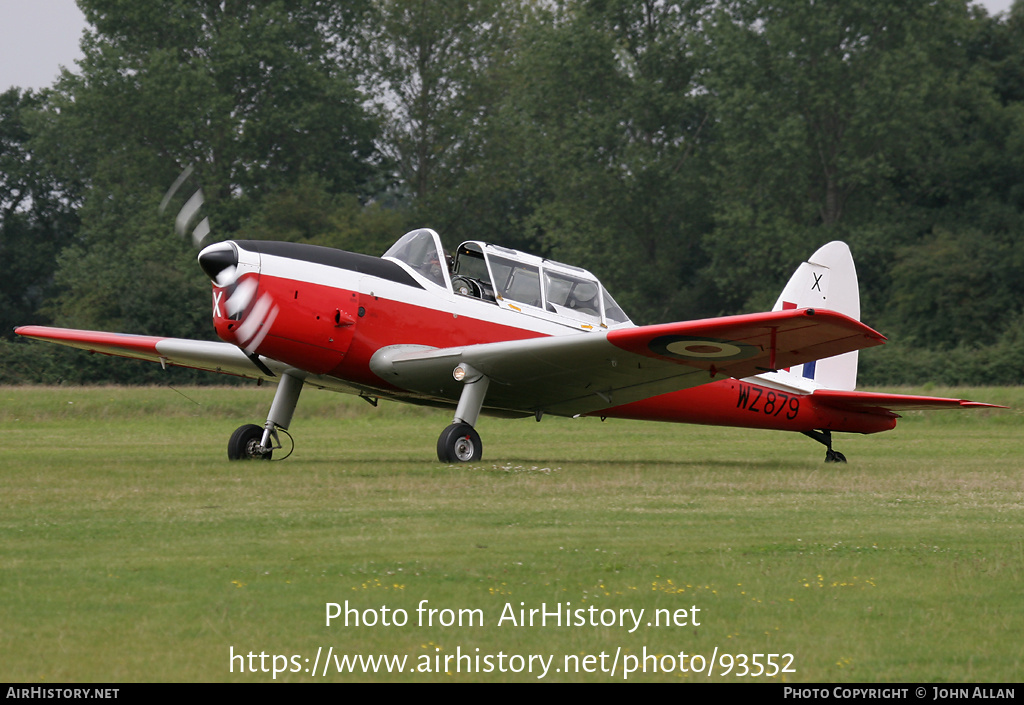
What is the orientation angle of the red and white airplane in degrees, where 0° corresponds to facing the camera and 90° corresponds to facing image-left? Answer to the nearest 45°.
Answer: approximately 45°

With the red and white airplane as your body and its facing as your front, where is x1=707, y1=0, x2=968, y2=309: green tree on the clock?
The green tree is roughly at 5 o'clock from the red and white airplane.
